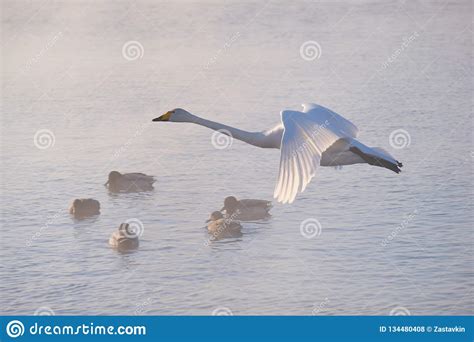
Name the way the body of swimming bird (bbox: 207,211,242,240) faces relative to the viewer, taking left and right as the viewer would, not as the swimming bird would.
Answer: facing to the left of the viewer

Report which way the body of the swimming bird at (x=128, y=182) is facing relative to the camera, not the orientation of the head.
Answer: to the viewer's left

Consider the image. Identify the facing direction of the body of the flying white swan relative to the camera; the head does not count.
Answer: to the viewer's left
